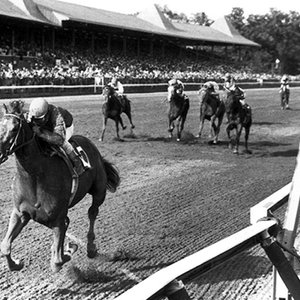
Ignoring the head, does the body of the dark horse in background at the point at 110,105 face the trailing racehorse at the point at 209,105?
no

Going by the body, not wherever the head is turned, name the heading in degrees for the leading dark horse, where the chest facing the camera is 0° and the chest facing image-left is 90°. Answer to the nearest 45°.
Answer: approximately 45°

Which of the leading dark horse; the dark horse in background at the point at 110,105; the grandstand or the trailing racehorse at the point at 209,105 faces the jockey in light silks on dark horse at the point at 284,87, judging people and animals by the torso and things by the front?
the grandstand

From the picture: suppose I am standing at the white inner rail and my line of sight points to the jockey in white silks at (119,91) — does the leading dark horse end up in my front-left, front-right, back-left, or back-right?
front-left

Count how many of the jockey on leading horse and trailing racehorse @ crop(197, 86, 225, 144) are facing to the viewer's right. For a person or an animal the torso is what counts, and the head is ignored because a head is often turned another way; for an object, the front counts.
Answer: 0

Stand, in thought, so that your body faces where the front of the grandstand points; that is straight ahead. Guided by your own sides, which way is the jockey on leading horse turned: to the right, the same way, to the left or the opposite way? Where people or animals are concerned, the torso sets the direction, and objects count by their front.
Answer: to the right

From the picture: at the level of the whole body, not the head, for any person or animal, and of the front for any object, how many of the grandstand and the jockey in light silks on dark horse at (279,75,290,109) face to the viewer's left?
0

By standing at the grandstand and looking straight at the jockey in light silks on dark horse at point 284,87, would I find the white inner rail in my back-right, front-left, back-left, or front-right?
front-right

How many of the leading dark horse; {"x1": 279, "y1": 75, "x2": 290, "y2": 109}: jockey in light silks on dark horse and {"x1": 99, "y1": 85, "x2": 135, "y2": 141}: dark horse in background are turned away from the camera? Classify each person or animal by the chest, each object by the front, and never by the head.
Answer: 0

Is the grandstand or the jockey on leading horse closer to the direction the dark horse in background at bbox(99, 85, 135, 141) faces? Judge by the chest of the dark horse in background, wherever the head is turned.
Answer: the jockey on leading horse

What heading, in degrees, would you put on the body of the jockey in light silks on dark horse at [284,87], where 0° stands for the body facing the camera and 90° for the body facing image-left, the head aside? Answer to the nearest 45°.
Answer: approximately 0°

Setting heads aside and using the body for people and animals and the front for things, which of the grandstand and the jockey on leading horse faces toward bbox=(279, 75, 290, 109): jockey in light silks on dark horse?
the grandstand

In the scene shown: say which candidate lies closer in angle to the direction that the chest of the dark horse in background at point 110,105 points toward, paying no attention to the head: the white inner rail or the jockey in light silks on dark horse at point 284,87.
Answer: the white inner rail

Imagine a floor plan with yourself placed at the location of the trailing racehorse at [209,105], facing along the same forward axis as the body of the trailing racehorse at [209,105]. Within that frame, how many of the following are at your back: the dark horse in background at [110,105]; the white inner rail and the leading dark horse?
0

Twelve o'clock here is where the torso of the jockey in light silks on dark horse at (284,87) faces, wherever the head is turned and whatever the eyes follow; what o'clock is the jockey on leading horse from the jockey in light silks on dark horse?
The jockey on leading horse is roughly at 12 o'clock from the jockey in light silks on dark horse.

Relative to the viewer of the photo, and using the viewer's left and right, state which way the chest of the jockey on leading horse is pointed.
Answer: facing the viewer and to the left of the viewer

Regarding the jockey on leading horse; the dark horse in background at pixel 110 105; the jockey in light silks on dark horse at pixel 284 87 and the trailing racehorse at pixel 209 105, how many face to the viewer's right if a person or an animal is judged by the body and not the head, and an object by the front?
0

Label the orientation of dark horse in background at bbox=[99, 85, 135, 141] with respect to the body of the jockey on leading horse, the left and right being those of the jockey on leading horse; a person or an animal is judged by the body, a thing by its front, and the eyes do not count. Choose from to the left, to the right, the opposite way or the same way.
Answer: the same way

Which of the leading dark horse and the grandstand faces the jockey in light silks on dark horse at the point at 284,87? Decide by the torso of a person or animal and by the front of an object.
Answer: the grandstand
